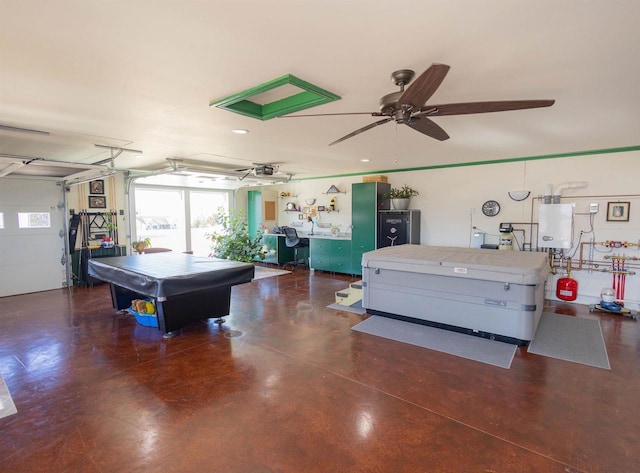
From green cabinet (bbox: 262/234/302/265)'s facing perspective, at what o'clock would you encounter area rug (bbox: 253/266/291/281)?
The area rug is roughly at 11 o'clock from the green cabinet.

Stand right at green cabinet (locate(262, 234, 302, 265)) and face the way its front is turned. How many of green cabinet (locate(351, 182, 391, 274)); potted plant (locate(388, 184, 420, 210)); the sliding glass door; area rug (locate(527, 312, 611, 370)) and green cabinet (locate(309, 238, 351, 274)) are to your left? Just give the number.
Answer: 4

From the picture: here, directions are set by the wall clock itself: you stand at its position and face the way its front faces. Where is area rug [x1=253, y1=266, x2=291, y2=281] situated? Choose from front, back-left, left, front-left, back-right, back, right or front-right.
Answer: right

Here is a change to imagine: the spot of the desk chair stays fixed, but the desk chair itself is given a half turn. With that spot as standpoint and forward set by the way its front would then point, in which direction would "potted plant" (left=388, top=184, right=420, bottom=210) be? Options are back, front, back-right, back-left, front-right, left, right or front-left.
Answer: left

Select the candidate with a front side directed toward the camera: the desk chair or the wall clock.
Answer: the wall clock

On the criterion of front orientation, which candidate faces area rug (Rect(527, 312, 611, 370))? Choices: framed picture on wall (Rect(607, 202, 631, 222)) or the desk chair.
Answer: the framed picture on wall

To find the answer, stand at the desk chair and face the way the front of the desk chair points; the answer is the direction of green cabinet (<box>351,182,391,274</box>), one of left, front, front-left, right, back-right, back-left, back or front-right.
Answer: right

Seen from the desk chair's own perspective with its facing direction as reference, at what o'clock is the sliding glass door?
The sliding glass door is roughly at 8 o'clock from the desk chair.

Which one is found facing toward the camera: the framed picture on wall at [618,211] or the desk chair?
the framed picture on wall

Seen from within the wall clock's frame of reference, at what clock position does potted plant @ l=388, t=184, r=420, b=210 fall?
The potted plant is roughly at 3 o'clock from the wall clock.

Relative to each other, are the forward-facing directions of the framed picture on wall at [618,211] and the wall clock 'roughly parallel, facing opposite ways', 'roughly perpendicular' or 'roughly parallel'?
roughly parallel

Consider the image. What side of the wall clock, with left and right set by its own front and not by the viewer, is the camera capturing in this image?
front

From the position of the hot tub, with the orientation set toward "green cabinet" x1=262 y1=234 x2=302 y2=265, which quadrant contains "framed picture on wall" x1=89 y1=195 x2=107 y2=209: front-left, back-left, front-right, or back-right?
front-left

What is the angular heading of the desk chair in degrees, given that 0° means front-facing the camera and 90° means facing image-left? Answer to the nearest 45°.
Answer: approximately 225°

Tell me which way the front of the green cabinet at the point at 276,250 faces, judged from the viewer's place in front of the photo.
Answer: facing the viewer and to the left of the viewer

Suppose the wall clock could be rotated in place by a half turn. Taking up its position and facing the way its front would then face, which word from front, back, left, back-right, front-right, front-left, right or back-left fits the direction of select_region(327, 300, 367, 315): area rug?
back-left

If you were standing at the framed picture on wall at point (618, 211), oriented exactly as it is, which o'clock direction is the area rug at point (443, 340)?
The area rug is roughly at 1 o'clock from the framed picture on wall.

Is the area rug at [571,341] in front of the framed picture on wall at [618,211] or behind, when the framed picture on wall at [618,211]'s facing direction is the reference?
in front
